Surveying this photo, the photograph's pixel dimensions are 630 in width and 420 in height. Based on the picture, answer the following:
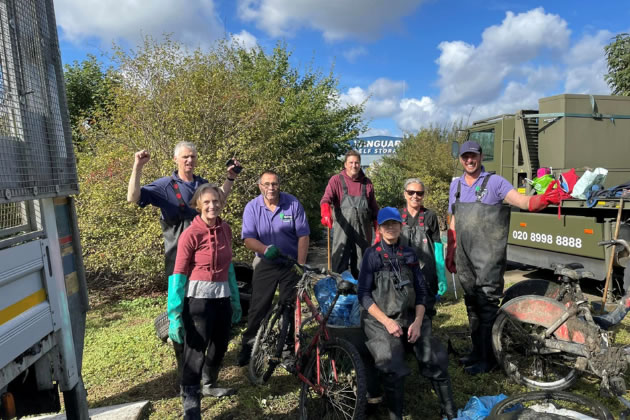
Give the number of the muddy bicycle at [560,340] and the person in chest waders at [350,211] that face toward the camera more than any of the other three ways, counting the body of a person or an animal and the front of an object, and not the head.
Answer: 1

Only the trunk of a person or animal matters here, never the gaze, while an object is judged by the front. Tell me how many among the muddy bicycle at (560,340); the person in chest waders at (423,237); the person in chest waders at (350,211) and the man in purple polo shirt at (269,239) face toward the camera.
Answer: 3

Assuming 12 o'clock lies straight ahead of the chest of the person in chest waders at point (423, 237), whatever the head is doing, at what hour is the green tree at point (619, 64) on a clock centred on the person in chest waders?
The green tree is roughly at 7 o'clock from the person in chest waders.
